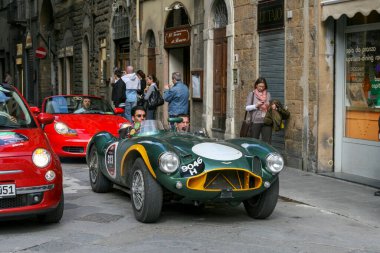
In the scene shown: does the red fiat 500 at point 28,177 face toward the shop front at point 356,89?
no

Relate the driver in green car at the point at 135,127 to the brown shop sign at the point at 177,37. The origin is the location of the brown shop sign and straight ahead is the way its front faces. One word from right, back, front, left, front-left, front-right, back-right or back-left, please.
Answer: front-left

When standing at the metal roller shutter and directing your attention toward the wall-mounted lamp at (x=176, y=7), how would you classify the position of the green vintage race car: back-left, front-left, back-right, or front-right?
back-left

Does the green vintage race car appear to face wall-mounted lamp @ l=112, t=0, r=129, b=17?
no

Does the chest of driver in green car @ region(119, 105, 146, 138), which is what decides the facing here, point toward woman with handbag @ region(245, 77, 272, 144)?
no

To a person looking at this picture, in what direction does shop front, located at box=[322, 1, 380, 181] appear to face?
facing the viewer and to the left of the viewer

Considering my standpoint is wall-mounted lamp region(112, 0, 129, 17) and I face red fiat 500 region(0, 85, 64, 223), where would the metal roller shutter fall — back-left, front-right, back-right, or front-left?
front-left

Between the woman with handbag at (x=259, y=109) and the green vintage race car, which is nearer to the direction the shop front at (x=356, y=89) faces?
the green vintage race car

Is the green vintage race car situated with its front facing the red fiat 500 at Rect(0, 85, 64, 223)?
no

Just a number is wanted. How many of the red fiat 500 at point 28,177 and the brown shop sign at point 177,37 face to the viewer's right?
0

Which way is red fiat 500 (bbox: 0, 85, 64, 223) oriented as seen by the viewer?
toward the camera

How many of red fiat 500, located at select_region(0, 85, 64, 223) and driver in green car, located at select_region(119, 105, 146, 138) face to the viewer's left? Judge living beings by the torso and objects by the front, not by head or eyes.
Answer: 0

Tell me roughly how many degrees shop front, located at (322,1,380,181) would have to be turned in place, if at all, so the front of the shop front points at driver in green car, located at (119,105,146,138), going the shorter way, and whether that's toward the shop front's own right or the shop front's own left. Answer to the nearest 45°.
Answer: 0° — it already faces them

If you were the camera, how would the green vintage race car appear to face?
facing the viewer and to the right of the viewer

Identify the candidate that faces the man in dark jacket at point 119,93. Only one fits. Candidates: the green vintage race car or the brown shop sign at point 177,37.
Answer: the brown shop sign

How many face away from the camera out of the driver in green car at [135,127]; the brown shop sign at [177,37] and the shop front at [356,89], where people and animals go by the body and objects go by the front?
0
